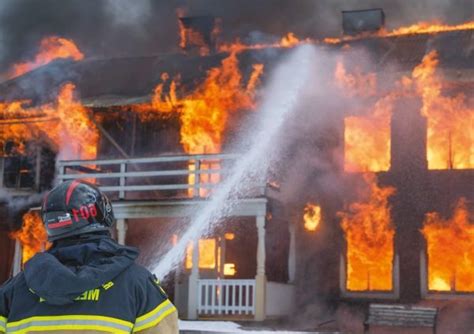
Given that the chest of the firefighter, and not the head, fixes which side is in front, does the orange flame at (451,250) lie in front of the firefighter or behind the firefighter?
in front

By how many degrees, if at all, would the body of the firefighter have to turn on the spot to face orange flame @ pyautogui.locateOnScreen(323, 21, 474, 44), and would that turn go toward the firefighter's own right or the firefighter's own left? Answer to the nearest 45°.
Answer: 0° — they already face it

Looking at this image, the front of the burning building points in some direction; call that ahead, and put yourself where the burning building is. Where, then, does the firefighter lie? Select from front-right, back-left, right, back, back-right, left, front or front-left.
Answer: front

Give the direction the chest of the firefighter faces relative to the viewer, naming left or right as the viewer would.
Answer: facing away from the viewer and to the right of the viewer

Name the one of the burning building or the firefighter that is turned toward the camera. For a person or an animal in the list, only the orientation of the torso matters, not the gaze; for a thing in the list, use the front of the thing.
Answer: the burning building

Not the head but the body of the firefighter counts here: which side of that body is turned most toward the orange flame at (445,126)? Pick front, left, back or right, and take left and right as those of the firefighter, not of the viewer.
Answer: front

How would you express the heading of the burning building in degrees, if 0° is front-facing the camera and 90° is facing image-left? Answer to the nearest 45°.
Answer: approximately 0°

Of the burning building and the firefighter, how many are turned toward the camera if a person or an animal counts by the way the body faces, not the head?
1
